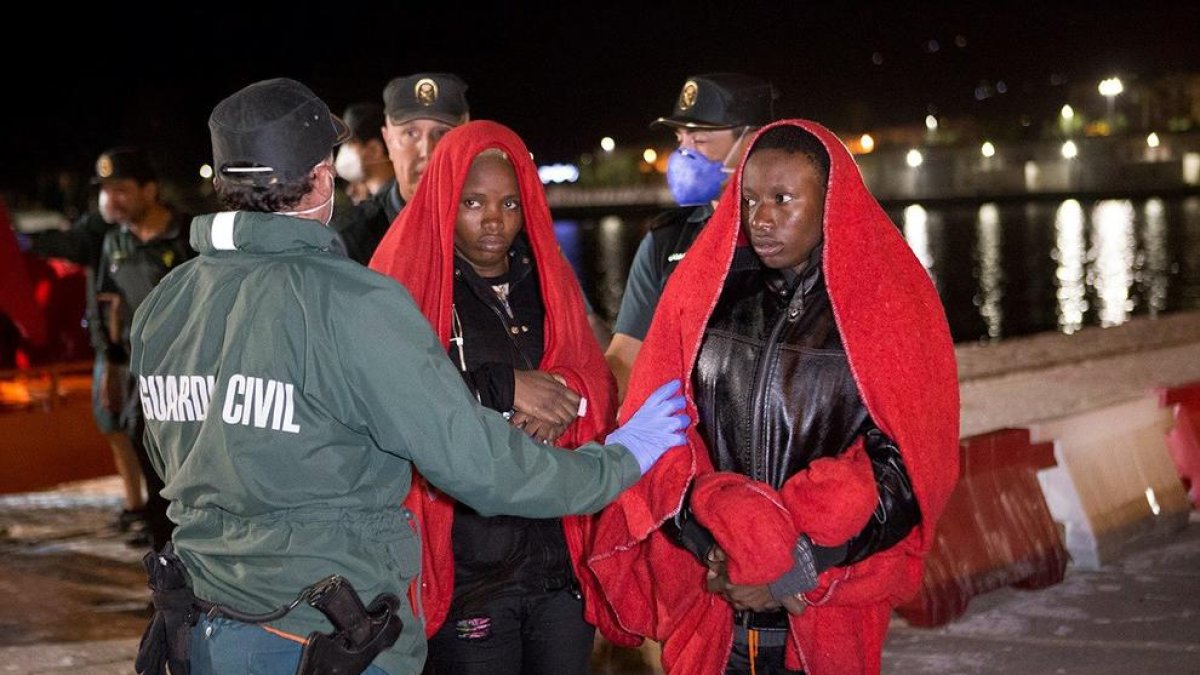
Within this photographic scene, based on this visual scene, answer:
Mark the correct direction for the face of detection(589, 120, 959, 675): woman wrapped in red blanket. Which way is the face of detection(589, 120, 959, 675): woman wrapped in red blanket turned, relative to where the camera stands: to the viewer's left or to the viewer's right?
to the viewer's left

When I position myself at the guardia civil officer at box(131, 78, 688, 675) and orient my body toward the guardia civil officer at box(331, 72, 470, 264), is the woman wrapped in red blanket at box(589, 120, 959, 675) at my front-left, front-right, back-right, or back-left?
front-right

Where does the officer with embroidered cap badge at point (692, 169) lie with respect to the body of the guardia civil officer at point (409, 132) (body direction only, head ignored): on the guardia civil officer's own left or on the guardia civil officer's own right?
on the guardia civil officer's own left

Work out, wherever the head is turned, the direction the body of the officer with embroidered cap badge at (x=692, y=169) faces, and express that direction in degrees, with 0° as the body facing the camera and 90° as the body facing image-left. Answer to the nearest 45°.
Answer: approximately 45°

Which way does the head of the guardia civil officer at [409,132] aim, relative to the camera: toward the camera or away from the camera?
toward the camera

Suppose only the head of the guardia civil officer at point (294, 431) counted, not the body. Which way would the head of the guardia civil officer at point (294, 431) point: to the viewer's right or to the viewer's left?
to the viewer's right

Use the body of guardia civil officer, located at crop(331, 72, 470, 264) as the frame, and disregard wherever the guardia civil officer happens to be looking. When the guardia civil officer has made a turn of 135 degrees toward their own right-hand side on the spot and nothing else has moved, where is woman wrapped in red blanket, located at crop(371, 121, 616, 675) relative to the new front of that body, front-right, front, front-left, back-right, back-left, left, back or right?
back-left

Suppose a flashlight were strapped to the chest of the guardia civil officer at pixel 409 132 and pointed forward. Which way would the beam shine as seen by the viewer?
toward the camera

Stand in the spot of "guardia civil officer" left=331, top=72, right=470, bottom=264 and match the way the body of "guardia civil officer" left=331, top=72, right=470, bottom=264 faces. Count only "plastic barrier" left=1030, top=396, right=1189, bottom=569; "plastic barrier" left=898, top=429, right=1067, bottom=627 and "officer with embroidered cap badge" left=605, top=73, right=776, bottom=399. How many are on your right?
0

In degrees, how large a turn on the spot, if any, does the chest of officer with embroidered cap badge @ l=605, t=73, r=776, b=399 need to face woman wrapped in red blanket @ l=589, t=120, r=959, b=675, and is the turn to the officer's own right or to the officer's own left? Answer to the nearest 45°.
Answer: approximately 45° to the officer's own left

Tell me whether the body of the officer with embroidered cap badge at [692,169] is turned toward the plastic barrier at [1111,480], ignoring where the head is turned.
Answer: no

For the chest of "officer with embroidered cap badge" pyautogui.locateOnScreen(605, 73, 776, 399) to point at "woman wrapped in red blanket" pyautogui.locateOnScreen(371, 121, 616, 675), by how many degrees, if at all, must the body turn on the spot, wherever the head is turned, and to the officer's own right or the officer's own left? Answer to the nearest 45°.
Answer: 0° — they already face them
